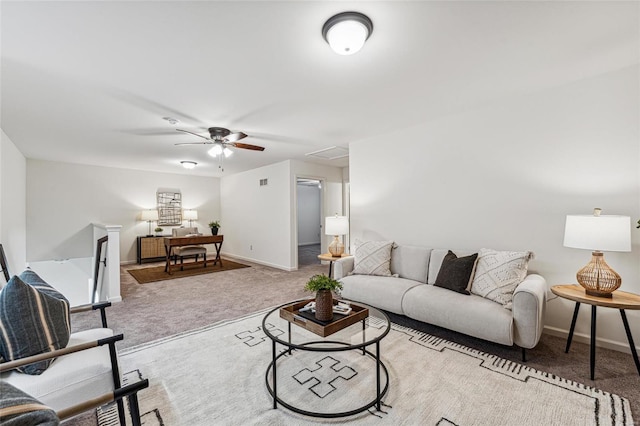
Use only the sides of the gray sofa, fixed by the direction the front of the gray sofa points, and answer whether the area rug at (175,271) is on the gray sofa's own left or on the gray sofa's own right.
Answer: on the gray sofa's own right

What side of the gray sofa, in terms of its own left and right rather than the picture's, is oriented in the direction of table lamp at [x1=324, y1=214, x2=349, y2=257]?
right

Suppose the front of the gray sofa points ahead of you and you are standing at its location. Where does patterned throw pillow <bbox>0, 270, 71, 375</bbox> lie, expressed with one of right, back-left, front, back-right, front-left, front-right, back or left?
front

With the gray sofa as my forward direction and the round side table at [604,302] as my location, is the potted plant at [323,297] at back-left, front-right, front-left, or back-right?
front-left

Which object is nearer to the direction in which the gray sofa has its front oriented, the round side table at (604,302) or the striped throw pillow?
the striped throw pillow

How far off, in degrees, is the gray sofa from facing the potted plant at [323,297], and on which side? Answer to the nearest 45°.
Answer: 0° — it already faces it

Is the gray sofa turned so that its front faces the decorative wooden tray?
yes

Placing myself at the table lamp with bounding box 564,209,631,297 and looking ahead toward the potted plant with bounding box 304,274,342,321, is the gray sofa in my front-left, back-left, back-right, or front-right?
front-right

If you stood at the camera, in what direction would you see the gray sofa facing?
facing the viewer and to the left of the viewer

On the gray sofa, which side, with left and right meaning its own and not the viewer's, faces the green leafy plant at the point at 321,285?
front

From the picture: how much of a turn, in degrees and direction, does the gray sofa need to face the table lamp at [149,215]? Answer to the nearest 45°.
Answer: approximately 45° to its right

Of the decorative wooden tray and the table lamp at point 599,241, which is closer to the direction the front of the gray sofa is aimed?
the decorative wooden tray

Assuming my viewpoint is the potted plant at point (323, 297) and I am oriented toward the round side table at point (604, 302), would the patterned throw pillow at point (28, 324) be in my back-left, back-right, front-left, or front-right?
back-right

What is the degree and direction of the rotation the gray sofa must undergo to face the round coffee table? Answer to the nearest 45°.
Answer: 0° — it already faces it
